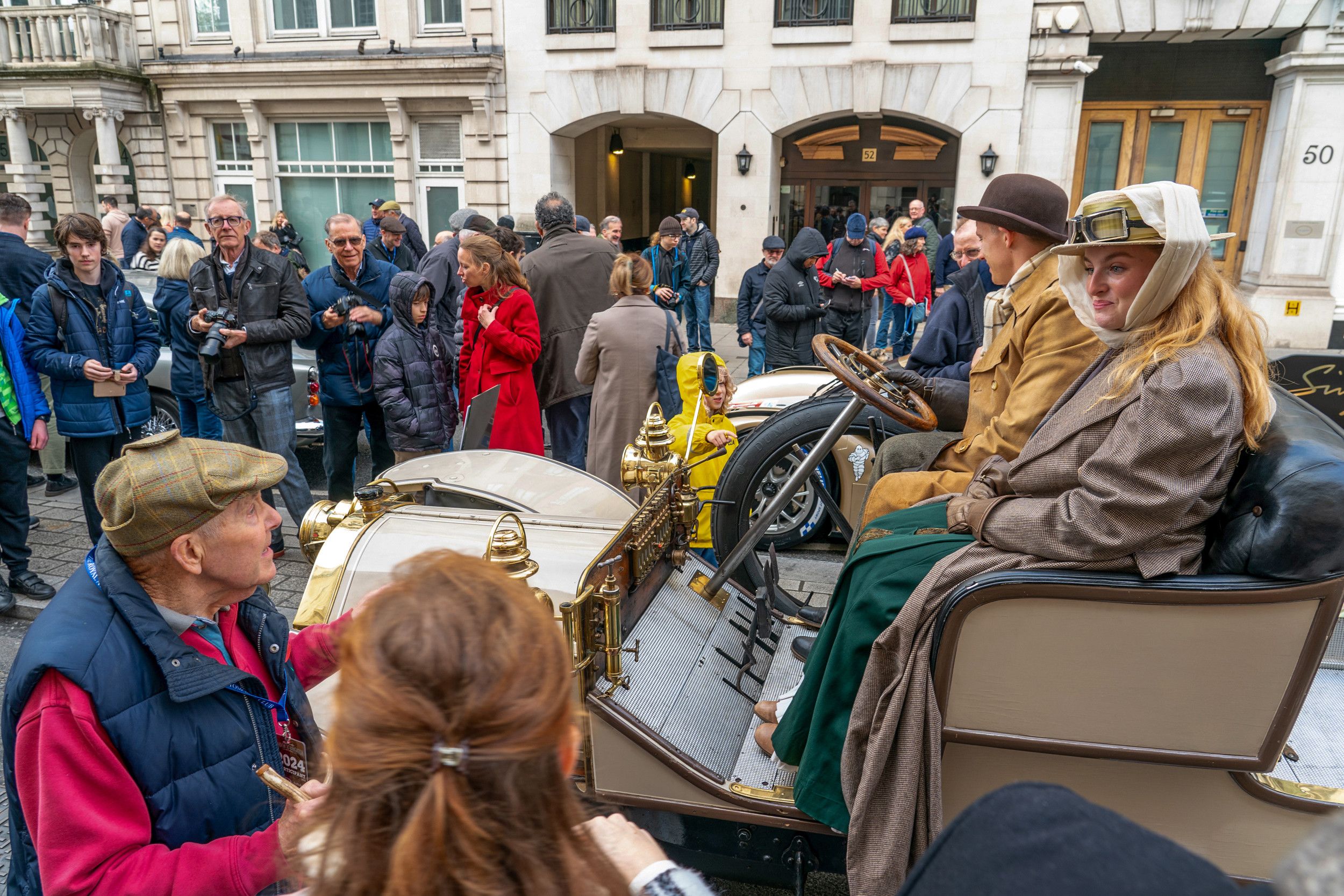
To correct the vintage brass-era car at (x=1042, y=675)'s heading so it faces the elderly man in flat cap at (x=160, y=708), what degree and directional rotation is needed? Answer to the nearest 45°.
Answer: approximately 45° to its left

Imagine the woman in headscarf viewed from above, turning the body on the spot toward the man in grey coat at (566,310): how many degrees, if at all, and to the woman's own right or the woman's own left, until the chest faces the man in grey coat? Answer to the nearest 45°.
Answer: approximately 45° to the woman's own right

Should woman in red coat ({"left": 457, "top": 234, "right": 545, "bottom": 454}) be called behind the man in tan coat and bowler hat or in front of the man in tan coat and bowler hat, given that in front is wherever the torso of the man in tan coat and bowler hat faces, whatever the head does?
in front

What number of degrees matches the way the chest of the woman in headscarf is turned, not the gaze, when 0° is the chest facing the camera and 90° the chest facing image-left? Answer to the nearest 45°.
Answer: approximately 90°

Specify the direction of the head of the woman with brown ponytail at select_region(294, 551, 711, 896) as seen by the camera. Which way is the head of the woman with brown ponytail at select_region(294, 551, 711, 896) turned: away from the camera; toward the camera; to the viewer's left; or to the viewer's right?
away from the camera

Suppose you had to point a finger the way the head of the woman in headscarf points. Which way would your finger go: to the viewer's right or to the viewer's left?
to the viewer's left

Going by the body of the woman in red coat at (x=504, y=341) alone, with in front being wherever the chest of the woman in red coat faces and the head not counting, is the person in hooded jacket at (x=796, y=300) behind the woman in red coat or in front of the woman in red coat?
behind

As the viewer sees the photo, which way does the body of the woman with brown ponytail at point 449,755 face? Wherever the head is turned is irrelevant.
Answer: away from the camera

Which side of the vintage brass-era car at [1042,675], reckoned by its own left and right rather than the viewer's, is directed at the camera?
left

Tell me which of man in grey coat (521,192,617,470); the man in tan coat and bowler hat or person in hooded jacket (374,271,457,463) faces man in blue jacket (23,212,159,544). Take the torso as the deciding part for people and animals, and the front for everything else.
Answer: the man in tan coat and bowler hat

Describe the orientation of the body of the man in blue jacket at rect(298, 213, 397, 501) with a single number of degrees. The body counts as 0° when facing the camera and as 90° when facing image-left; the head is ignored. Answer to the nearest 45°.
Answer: approximately 0°

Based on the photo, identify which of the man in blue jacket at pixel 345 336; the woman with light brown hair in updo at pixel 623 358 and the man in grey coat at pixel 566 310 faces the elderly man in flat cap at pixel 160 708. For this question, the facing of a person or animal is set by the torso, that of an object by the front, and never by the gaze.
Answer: the man in blue jacket

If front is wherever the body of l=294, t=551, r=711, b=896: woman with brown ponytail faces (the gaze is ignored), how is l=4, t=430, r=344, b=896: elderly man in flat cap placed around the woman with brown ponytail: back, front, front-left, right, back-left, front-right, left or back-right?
front-left

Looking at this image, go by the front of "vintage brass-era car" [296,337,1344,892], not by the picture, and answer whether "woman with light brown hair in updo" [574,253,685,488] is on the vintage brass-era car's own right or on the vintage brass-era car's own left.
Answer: on the vintage brass-era car's own right
